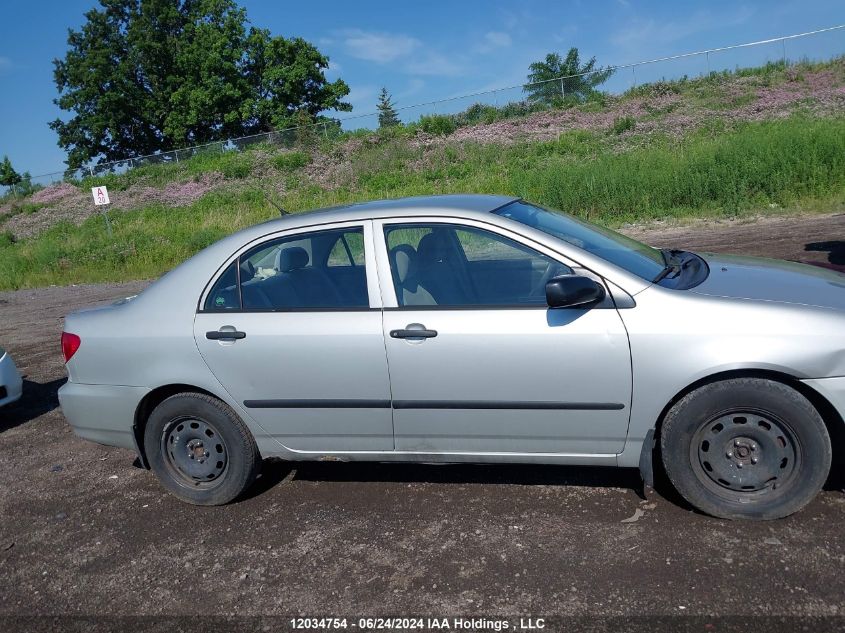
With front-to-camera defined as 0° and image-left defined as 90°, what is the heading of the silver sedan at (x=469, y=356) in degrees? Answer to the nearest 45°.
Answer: approximately 270°

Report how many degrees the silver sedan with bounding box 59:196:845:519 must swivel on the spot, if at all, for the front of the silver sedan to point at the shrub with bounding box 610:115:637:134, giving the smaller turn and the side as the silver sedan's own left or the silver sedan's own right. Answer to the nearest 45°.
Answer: approximately 90° to the silver sedan's own left

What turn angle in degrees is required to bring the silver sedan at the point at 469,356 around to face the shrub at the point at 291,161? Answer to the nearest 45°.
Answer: approximately 90° to its left

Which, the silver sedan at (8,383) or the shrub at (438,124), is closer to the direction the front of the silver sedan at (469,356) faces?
the shrub

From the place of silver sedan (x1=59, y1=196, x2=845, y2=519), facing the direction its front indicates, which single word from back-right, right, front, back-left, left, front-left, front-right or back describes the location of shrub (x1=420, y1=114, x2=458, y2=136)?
left

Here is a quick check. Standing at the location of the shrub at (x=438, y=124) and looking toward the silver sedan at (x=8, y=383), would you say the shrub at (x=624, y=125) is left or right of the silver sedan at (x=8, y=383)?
left

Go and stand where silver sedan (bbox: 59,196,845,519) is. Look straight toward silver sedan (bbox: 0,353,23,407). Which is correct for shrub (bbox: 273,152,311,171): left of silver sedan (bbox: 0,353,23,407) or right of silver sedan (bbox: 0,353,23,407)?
right

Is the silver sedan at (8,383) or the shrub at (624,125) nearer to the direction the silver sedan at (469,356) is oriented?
the shrub

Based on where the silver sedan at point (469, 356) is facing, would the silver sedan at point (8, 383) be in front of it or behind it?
behind
